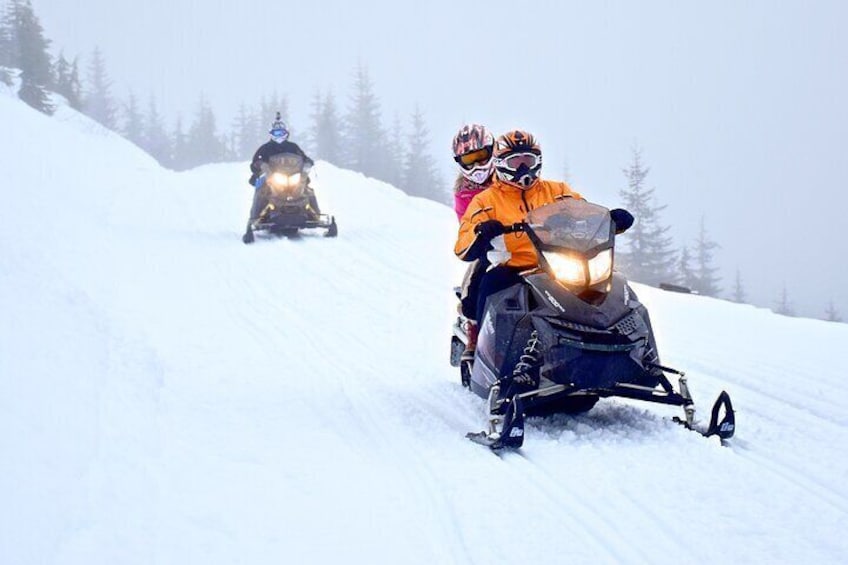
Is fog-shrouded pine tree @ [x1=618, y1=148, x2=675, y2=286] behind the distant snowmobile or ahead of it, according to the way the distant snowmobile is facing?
behind

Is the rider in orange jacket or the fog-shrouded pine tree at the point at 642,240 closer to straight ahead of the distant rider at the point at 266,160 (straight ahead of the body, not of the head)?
the rider in orange jacket

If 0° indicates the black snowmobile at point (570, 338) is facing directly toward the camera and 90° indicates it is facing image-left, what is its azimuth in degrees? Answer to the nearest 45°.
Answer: approximately 315°

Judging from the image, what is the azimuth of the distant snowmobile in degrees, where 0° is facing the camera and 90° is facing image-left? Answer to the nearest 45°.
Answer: approximately 0°

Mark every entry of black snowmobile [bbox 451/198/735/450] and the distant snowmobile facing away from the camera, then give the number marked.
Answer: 0

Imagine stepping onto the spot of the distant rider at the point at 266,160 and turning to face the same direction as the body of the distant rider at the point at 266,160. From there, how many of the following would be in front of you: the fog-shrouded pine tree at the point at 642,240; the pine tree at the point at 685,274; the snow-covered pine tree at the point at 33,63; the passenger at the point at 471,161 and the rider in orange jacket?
2

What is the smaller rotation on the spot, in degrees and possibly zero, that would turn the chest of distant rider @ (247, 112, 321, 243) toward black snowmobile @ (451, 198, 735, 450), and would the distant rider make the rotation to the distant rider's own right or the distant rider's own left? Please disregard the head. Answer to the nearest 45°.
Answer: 0° — they already face it

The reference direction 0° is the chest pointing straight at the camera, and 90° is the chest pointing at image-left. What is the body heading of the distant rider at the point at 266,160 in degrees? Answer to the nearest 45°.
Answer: approximately 0°

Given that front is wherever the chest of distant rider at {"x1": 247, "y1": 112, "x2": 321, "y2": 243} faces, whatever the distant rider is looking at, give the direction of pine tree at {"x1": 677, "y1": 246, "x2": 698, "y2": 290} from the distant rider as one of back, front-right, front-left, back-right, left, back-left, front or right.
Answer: back-left
